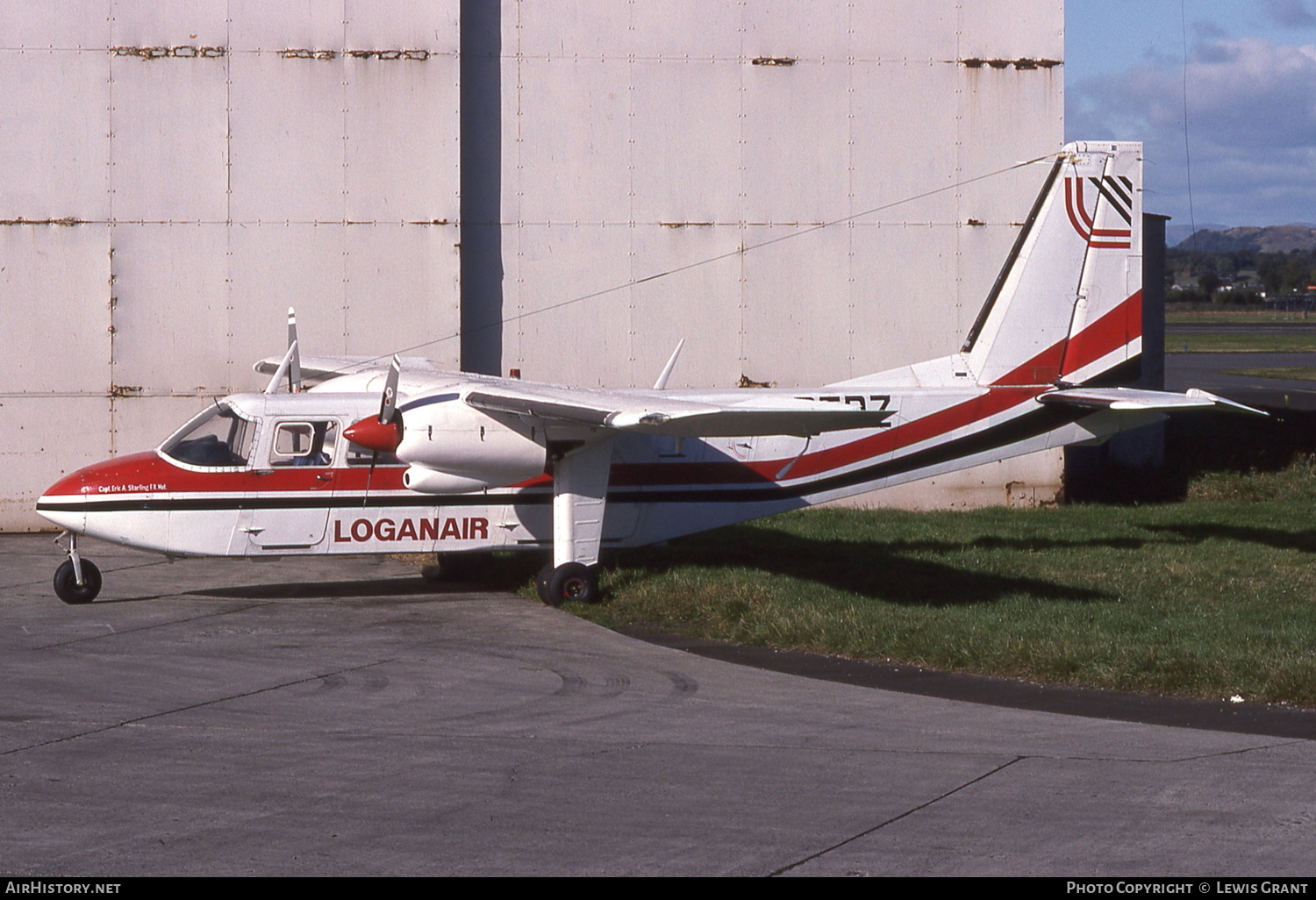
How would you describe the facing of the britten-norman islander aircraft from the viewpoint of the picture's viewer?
facing to the left of the viewer
